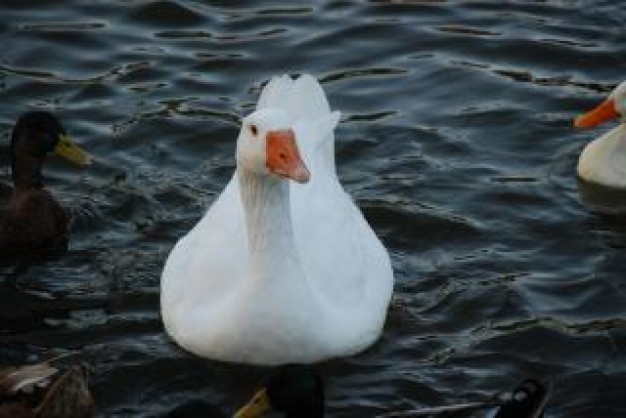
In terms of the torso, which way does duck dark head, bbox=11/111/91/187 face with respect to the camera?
to the viewer's right

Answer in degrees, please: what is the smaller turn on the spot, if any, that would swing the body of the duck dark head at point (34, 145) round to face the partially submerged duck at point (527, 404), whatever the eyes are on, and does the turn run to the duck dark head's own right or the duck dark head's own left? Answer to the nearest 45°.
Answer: approximately 45° to the duck dark head's own right

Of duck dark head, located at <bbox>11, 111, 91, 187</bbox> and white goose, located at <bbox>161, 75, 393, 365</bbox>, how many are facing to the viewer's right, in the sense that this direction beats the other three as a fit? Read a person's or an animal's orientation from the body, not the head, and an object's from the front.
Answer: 1

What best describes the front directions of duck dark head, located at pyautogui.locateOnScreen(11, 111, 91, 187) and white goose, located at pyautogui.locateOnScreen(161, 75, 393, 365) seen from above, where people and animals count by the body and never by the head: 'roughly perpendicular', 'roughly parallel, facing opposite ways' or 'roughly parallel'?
roughly perpendicular

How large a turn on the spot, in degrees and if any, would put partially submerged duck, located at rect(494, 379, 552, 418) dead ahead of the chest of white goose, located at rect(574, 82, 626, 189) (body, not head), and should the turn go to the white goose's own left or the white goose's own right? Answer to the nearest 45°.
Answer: approximately 90° to the white goose's own left

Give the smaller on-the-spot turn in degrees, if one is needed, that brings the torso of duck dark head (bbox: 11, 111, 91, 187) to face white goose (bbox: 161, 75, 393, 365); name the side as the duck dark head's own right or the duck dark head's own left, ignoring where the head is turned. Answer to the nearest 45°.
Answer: approximately 45° to the duck dark head's own right

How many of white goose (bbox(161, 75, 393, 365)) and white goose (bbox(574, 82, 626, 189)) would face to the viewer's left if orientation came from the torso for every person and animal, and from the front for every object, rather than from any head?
1

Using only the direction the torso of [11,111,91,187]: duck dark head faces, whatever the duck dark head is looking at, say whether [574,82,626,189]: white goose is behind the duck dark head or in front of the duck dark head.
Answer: in front

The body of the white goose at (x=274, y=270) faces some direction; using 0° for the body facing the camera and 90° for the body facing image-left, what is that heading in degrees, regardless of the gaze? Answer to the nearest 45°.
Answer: approximately 0°

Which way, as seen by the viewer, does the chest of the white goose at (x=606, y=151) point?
to the viewer's left
